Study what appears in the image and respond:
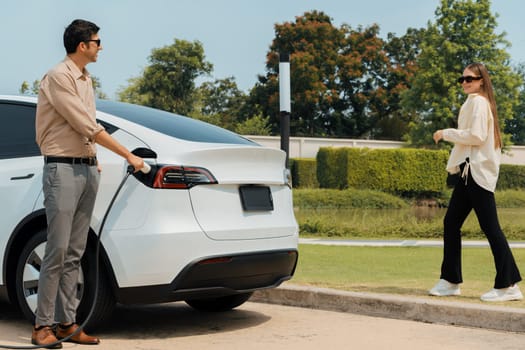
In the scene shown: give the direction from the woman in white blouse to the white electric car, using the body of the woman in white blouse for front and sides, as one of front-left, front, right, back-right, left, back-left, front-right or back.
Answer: front-left

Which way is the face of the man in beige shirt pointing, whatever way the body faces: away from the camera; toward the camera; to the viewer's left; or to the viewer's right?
to the viewer's right

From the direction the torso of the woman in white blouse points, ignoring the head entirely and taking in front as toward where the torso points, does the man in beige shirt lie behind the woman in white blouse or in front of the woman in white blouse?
in front

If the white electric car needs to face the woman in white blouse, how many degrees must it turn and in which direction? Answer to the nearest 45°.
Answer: approximately 135° to its right

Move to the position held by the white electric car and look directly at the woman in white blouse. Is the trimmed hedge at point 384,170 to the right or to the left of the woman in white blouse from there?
left

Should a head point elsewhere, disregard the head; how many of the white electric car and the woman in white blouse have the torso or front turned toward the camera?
0

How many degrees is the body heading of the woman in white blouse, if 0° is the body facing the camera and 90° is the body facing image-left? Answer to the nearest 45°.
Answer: approximately 90°

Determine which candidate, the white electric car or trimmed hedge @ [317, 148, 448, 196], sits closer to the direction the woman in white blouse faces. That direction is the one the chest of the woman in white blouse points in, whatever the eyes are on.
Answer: the white electric car

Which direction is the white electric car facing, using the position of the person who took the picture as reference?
facing away from the viewer and to the left of the viewer

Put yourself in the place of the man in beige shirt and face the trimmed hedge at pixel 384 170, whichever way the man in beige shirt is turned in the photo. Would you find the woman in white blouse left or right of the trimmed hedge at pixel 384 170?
right

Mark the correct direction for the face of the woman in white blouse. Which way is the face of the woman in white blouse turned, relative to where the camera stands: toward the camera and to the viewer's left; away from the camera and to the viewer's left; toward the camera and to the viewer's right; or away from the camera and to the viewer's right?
toward the camera and to the viewer's left

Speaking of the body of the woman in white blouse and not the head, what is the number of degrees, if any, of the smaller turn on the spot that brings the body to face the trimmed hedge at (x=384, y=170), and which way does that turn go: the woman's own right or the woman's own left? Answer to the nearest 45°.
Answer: approximately 90° to the woman's own right

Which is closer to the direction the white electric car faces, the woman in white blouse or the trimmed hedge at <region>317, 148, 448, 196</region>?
the trimmed hedge
